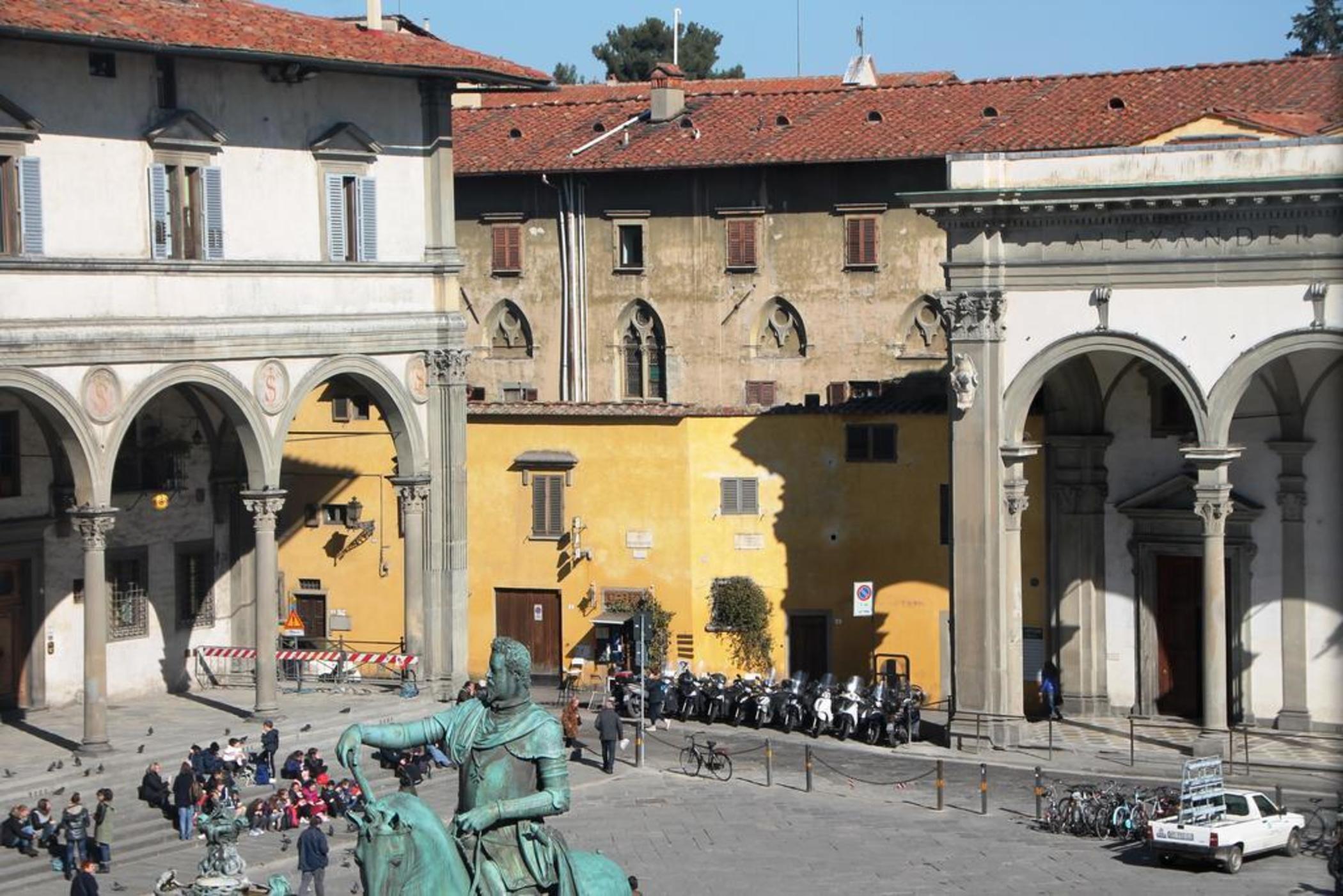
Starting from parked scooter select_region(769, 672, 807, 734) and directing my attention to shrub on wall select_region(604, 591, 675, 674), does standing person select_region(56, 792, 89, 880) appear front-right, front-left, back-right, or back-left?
back-left

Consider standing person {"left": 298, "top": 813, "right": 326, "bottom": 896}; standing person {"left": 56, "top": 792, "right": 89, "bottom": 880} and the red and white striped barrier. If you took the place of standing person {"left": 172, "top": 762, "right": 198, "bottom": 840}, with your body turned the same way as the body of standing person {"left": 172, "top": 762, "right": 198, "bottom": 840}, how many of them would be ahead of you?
1

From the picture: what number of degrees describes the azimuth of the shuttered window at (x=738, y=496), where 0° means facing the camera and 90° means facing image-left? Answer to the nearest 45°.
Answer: approximately 0°

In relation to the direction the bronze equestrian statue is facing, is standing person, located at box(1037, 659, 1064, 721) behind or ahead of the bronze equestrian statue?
behind

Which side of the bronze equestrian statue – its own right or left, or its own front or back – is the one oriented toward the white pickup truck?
back

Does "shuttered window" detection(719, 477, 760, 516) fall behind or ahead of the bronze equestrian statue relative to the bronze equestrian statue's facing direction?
behind
